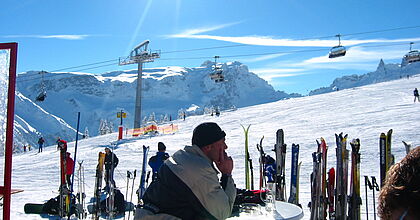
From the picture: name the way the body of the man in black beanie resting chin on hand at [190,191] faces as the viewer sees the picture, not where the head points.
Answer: to the viewer's right

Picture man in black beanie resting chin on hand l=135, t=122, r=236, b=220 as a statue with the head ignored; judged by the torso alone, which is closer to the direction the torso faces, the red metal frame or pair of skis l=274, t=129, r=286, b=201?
the pair of skis

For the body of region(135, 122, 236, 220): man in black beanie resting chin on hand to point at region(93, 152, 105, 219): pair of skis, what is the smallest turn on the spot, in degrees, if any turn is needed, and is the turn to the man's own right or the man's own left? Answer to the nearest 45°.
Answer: approximately 90° to the man's own left

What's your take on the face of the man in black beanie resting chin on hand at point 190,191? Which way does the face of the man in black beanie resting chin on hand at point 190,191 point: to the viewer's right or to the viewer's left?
to the viewer's right

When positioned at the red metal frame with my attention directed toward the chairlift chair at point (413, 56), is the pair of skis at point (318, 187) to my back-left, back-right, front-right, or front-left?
front-right
